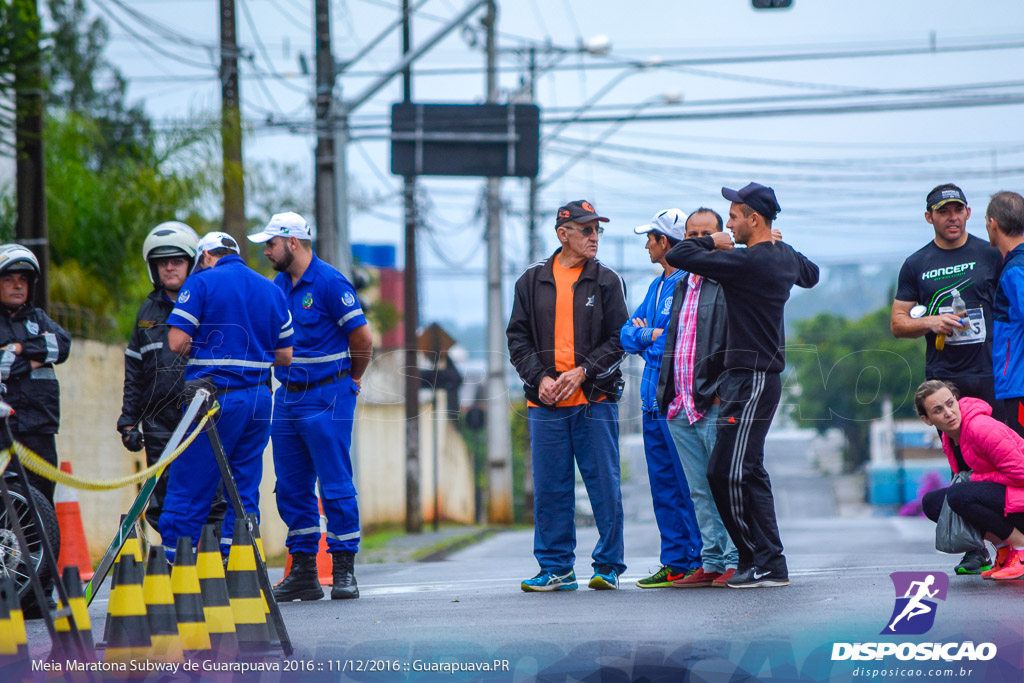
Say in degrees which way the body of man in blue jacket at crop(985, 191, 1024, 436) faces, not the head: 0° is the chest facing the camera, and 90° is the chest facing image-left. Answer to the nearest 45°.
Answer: approximately 90°

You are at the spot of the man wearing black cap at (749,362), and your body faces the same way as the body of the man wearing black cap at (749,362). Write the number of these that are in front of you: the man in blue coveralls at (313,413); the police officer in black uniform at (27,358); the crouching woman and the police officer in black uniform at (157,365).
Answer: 3

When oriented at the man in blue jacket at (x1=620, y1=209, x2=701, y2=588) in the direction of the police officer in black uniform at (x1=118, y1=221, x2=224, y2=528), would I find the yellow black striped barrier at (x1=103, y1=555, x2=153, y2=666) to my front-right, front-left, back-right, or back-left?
front-left

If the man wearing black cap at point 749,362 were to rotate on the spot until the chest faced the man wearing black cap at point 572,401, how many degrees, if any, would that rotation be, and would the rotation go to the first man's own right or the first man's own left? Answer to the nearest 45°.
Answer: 0° — they already face them

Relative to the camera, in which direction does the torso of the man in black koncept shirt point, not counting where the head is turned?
toward the camera

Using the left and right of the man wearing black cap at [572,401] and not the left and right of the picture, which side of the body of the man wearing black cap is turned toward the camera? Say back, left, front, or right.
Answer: front

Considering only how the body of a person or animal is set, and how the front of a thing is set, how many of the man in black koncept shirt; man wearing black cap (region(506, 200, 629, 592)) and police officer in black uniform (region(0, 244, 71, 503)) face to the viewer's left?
0

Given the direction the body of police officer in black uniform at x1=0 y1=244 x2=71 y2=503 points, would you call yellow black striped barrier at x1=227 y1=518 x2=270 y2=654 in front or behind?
in front

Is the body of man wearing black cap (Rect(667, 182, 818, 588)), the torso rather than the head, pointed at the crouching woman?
no

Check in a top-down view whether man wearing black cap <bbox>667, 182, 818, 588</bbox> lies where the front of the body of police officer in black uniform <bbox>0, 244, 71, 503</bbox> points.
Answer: no

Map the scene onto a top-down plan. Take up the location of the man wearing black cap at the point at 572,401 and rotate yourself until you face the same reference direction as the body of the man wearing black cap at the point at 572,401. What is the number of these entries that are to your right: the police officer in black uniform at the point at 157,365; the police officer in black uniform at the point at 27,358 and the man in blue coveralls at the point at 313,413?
3

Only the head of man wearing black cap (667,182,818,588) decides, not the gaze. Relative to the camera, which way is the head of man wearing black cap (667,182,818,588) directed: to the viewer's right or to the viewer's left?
to the viewer's left

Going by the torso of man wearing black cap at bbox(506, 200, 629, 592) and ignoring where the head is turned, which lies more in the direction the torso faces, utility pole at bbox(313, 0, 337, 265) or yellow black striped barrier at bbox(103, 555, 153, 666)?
the yellow black striped barrier

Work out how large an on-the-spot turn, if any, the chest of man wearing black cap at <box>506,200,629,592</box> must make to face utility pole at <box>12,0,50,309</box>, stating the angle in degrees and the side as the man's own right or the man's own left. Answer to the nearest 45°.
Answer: approximately 135° to the man's own right

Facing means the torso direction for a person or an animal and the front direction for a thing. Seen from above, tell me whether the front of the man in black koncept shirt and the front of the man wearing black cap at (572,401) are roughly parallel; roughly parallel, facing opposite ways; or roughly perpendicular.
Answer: roughly parallel

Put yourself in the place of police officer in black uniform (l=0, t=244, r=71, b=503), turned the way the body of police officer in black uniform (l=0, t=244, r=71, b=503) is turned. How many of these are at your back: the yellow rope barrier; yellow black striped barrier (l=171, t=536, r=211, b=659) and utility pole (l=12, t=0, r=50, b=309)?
1

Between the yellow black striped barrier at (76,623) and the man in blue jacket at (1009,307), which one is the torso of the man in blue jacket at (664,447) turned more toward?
the yellow black striped barrier

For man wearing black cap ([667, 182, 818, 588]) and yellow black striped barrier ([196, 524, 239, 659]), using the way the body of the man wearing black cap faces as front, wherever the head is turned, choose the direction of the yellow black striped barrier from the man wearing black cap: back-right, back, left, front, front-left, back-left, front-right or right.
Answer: front-left

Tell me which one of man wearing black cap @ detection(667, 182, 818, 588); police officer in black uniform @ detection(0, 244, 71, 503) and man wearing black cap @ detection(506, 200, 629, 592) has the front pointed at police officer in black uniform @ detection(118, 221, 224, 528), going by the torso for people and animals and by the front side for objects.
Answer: man wearing black cap @ detection(667, 182, 818, 588)

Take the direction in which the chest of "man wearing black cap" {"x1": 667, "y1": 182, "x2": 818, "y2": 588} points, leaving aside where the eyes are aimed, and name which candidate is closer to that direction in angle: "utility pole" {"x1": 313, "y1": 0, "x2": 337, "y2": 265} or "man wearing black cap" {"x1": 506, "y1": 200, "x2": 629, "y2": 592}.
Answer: the man wearing black cap

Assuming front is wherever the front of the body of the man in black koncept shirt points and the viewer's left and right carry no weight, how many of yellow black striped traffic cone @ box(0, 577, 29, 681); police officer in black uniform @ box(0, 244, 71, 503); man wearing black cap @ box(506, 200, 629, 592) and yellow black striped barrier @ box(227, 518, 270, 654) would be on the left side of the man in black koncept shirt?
0
